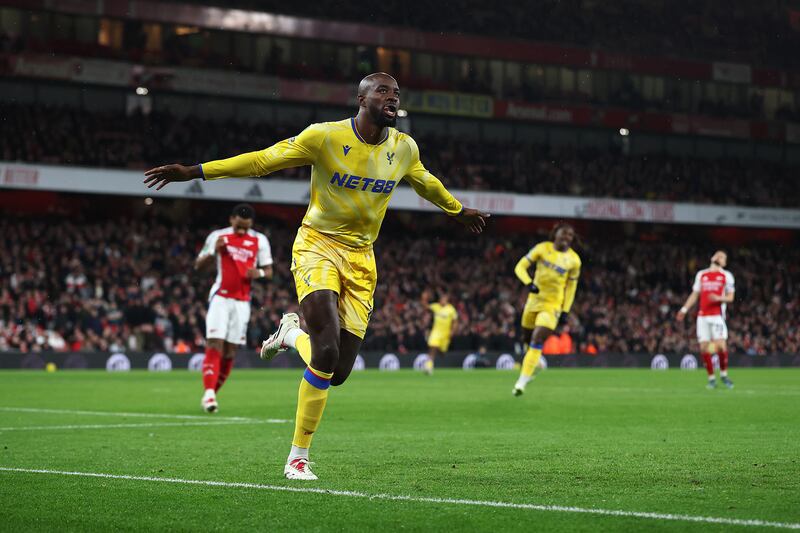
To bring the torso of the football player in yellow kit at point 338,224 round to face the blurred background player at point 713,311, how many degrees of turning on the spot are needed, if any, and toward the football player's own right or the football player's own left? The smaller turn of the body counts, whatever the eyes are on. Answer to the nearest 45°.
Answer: approximately 90° to the football player's own left

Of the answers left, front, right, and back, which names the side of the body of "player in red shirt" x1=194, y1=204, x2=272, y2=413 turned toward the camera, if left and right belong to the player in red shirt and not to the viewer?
front

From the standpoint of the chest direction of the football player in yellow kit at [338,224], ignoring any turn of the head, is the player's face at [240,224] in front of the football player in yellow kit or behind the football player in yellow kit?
behind

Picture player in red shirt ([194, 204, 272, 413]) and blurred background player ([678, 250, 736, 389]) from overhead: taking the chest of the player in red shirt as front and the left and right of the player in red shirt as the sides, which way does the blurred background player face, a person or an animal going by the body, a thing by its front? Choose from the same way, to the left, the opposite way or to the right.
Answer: the same way

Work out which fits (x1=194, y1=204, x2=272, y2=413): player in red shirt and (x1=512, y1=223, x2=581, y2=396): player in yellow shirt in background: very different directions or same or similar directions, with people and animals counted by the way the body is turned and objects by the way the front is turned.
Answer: same or similar directions

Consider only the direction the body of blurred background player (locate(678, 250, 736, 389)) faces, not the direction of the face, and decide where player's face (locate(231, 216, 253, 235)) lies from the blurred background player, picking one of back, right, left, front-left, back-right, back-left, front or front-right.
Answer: front-right

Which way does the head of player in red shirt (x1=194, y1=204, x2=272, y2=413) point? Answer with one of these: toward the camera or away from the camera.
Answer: toward the camera

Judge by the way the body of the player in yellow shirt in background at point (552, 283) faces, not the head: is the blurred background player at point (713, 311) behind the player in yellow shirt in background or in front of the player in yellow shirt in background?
behind

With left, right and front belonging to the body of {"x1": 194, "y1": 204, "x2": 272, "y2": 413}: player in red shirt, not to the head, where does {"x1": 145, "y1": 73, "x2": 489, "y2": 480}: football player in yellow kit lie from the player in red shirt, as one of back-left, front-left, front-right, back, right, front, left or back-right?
front

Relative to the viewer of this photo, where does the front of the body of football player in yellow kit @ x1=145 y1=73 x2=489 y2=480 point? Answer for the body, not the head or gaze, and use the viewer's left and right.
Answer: facing the viewer and to the right of the viewer

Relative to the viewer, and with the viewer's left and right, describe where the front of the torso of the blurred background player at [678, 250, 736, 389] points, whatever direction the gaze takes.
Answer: facing the viewer

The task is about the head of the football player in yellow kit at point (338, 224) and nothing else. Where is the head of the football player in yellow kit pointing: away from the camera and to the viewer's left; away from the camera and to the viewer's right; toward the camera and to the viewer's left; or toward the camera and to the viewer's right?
toward the camera and to the viewer's right

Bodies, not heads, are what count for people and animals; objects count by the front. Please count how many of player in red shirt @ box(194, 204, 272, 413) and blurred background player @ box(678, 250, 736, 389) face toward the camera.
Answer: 2

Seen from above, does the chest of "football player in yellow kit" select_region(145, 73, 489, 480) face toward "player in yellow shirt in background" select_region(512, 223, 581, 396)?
no

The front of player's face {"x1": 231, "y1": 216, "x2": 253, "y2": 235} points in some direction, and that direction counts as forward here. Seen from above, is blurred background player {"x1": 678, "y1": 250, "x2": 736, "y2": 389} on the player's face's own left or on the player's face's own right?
on the player's face's own left

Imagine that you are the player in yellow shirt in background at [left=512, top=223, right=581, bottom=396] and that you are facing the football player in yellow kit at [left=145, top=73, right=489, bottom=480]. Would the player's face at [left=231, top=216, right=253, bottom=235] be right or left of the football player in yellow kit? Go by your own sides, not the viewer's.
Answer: right
